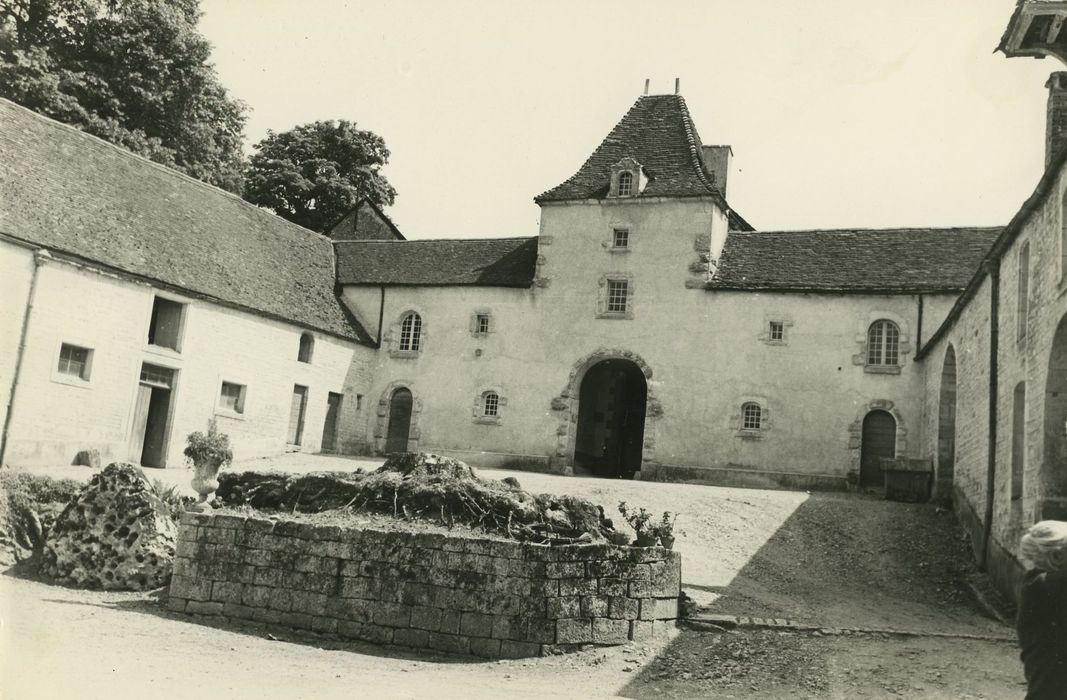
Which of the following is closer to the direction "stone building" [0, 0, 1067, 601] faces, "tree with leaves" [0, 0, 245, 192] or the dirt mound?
the dirt mound

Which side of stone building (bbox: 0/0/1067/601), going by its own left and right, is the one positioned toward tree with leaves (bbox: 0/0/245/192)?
right

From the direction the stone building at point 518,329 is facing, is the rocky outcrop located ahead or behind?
ahead

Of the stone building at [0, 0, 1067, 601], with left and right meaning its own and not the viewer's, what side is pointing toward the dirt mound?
front

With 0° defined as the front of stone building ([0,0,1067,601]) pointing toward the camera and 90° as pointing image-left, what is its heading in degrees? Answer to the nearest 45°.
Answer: approximately 0°

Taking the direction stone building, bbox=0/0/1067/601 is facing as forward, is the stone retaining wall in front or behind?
in front

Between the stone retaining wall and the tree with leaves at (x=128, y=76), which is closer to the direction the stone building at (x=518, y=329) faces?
the stone retaining wall
